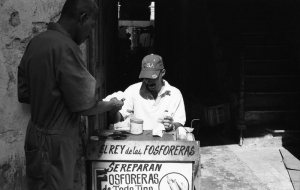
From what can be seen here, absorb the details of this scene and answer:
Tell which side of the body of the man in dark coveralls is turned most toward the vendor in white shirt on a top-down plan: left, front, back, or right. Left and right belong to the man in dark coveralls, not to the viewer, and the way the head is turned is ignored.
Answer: front

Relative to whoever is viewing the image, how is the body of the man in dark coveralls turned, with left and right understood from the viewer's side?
facing away from the viewer and to the right of the viewer

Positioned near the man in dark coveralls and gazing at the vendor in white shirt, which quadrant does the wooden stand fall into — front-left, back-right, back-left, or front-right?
front-right

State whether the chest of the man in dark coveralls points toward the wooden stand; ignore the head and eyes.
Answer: yes

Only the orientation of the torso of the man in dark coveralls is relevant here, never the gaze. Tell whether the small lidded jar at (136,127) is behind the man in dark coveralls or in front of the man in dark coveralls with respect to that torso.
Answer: in front
